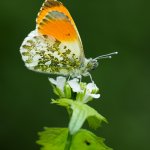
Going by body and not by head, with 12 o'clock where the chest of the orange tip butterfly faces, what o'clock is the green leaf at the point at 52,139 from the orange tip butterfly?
The green leaf is roughly at 3 o'clock from the orange tip butterfly.

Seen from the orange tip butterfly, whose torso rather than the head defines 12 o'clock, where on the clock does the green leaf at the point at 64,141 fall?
The green leaf is roughly at 3 o'clock from the orange tip butterfly.

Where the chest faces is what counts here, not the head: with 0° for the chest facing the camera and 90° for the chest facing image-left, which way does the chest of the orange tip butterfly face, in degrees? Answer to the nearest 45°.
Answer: approximately 270°
